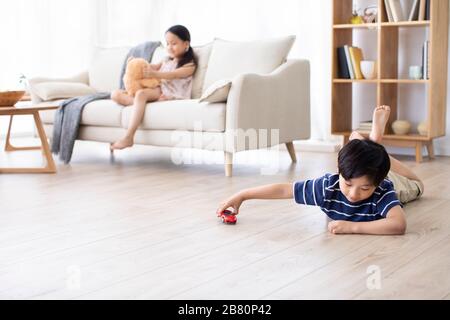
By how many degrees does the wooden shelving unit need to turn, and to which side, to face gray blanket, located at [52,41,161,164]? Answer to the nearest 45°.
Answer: approximately 45° to its right

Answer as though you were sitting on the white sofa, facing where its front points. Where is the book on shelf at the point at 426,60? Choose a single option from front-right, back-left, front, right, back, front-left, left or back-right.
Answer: back-left

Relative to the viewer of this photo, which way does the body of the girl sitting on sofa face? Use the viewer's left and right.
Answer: facing the viewer and to the left of the viewer

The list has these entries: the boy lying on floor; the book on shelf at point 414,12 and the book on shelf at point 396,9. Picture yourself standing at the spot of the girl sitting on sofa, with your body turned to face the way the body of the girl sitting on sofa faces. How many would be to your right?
0

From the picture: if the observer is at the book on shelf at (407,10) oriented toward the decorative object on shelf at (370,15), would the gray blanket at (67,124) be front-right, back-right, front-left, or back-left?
front-left

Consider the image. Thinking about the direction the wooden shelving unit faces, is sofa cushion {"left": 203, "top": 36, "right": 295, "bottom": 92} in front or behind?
in front

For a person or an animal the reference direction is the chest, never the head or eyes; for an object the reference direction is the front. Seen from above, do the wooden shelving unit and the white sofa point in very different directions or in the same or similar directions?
same or similar directions

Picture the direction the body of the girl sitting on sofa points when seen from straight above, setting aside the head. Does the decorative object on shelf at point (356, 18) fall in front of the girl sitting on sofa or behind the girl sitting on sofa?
behind

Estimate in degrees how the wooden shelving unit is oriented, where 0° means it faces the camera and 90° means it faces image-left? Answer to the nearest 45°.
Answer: approximately 45°

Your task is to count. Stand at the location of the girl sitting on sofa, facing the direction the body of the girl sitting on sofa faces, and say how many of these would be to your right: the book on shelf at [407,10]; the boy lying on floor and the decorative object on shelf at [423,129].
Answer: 0

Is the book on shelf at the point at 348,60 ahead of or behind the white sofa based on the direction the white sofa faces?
behind

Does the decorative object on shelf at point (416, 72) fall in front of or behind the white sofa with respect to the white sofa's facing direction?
behind

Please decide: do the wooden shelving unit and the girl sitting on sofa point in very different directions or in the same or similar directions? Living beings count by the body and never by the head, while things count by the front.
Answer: same or similar directions

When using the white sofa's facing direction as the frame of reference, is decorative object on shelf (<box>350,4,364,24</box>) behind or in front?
behind

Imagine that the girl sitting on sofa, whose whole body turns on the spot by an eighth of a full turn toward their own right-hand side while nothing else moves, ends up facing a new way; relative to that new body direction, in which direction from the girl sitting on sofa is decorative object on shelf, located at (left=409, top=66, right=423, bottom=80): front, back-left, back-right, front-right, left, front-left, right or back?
back

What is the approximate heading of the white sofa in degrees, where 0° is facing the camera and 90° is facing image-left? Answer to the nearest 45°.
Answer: approximately 45°
